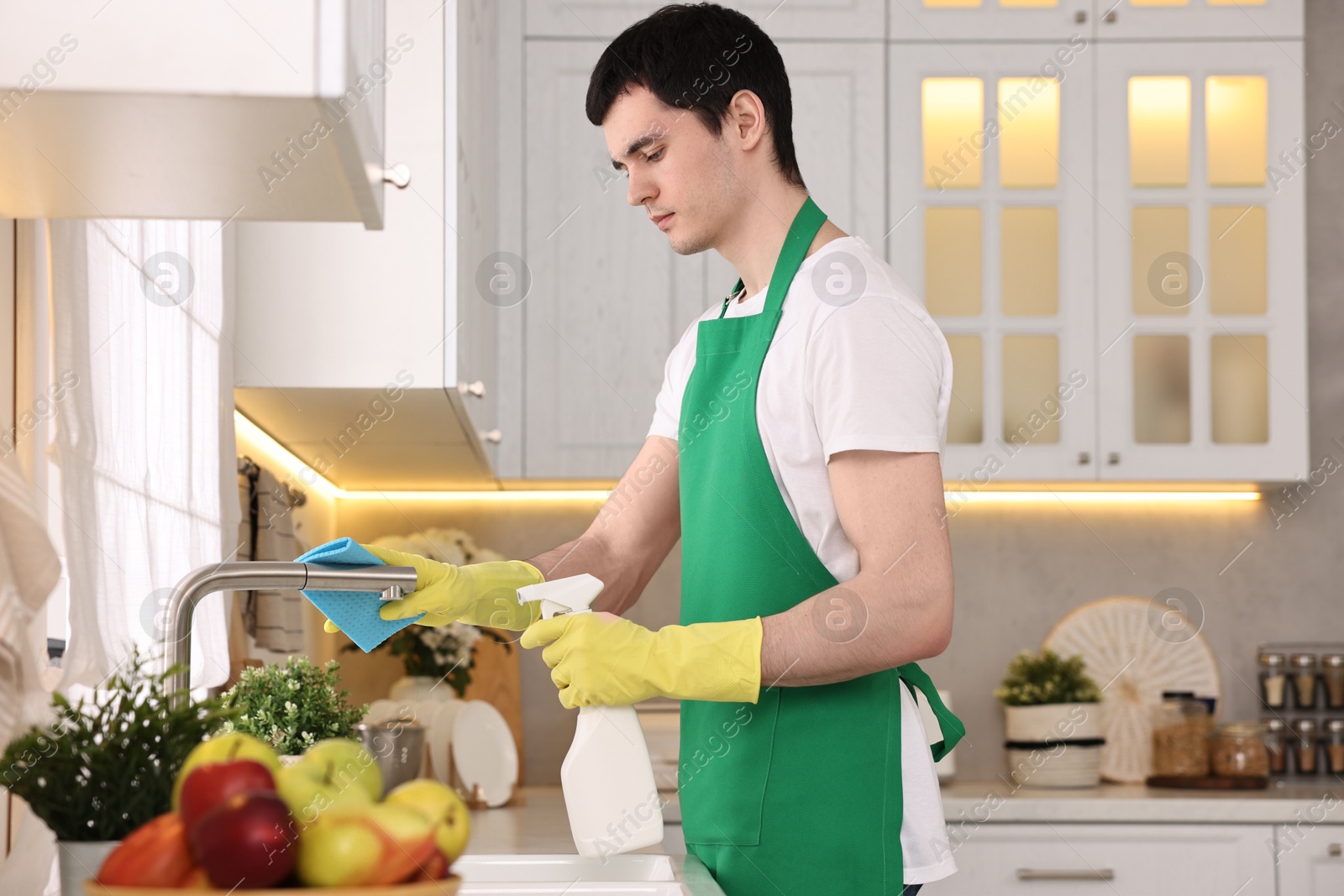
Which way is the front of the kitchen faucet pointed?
to the viewer's right

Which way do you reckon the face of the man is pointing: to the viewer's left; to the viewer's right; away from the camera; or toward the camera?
to the viewer's left

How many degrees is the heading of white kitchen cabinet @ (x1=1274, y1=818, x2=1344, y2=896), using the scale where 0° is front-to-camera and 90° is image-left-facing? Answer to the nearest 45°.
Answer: approximately 0°

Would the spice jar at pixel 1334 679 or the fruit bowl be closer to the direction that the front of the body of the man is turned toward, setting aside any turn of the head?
the fruit bowl

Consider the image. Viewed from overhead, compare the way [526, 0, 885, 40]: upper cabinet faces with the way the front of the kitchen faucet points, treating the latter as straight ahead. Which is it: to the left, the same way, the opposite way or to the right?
to the right

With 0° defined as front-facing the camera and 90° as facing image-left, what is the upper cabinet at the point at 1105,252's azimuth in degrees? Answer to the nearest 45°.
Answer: approximately 0°

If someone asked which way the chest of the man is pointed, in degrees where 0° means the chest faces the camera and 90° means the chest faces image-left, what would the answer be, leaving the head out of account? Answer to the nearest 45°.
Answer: approximately 45°
